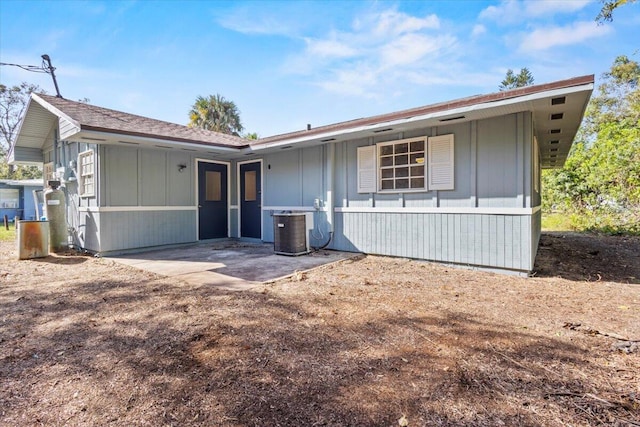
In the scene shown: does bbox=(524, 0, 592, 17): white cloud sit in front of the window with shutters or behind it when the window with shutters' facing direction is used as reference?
behind

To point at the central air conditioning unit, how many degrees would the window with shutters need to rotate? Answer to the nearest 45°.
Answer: approximately 45° to its right

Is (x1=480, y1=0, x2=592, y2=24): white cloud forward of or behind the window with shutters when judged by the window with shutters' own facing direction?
behind

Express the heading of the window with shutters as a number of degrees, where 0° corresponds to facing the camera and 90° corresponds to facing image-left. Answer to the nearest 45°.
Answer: approximately 45°

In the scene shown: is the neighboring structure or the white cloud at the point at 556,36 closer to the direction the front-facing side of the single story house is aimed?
the neighboring structure

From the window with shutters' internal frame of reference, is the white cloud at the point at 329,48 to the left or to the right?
on its right

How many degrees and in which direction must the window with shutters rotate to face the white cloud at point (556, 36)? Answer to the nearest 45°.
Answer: approximately 180°

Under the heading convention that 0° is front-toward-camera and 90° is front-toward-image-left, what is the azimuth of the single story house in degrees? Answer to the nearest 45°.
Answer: approximately 45°
